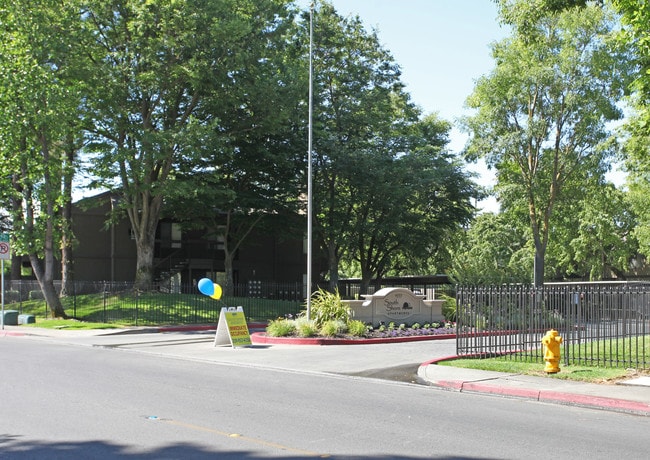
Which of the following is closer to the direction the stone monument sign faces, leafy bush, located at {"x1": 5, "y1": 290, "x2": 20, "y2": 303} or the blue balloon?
the blue balloon

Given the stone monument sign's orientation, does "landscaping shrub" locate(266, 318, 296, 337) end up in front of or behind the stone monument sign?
in front

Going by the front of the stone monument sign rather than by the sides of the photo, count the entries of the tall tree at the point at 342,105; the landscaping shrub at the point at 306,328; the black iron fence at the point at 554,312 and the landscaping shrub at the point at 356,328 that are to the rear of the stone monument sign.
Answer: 1

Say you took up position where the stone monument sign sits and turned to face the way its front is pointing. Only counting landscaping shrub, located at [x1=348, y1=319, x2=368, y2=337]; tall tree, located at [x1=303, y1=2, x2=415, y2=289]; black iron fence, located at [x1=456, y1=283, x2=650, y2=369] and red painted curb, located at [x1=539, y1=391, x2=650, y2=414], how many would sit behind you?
1

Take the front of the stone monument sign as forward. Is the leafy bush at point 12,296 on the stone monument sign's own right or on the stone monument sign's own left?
on the stone monument sign's own right

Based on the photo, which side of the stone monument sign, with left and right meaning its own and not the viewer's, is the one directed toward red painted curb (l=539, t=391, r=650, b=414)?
front

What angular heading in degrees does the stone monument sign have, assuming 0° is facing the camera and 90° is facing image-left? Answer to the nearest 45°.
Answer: approximately 0°

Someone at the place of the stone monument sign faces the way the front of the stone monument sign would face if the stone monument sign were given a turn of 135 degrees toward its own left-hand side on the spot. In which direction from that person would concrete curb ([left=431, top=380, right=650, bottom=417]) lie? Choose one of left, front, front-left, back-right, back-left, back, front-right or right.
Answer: back-right

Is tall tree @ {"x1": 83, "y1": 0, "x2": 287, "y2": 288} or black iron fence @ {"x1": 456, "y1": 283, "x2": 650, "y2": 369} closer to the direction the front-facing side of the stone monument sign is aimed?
the black iron fence

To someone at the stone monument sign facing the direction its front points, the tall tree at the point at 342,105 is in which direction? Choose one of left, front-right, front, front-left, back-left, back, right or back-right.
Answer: back

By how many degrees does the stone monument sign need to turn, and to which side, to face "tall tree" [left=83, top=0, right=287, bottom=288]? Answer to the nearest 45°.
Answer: approximately 135° to its right

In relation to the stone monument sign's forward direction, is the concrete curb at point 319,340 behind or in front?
in front

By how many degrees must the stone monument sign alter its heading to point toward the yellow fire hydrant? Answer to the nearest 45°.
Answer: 0° — it already faces it
